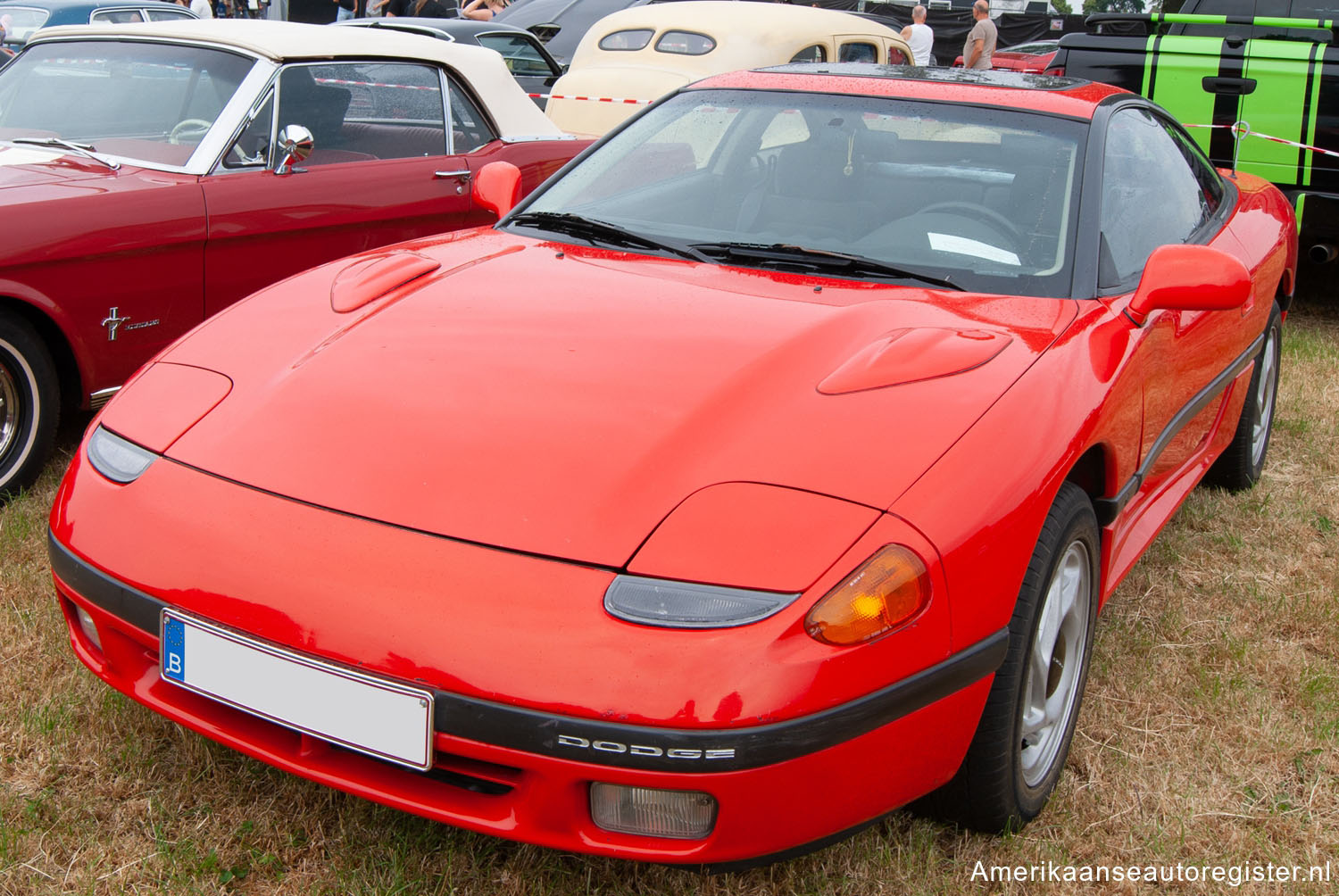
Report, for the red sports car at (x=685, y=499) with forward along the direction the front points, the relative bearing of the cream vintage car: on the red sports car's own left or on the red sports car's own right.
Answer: on the red sports car's own right

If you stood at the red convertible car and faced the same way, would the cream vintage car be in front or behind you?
behind

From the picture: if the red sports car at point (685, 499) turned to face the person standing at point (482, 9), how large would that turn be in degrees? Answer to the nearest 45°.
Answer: approximately 135° to its right

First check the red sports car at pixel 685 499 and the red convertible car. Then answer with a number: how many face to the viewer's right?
0

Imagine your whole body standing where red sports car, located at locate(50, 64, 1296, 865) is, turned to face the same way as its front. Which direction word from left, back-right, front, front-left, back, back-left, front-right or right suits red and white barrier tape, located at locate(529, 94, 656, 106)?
back-right

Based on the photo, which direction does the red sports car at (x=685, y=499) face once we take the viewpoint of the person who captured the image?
facing the viewer and to the left of the viewer

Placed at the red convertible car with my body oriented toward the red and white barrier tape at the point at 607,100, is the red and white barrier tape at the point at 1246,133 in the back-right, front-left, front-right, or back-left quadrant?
front-right

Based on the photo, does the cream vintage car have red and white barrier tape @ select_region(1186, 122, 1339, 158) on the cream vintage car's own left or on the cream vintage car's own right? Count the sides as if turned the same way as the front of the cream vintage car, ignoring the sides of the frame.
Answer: on the cream vintage car's own right

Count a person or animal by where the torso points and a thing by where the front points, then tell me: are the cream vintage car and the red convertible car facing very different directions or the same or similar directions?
very different directions

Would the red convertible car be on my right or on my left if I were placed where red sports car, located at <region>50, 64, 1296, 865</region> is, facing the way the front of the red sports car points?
on my right
